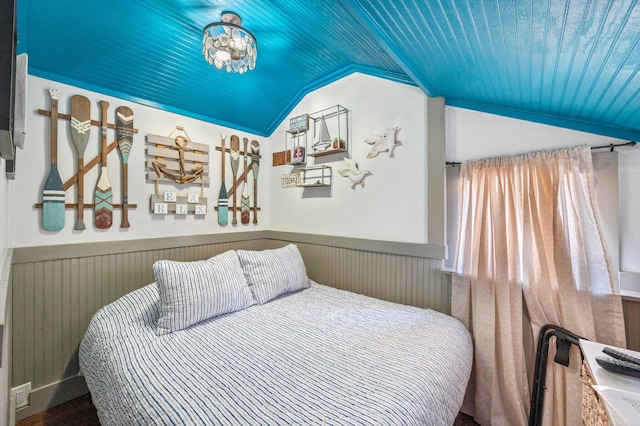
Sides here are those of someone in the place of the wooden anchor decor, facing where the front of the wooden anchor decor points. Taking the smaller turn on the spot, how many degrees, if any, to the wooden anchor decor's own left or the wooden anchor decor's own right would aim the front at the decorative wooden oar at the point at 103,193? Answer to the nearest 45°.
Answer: approximately 135° to the wooden anchor decor's own right

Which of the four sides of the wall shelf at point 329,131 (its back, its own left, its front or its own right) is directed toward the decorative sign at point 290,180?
right

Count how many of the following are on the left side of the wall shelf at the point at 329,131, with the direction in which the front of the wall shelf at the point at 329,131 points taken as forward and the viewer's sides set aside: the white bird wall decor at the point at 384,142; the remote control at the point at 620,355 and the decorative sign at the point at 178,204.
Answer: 2

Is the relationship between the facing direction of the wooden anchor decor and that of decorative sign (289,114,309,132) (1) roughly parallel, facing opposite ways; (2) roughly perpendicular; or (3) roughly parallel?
roughly perpendicular

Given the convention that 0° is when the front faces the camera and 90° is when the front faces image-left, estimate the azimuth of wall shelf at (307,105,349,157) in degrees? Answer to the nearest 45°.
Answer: approximately 45°

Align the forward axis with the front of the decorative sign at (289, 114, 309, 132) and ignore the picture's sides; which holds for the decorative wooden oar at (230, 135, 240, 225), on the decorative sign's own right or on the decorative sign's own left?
on the decorative sign's own right

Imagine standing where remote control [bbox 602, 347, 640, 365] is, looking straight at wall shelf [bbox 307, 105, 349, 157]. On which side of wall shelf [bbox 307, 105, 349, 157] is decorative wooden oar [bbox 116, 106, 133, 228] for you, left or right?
left

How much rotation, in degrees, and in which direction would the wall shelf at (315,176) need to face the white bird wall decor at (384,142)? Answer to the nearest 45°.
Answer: approximately 90° to its left

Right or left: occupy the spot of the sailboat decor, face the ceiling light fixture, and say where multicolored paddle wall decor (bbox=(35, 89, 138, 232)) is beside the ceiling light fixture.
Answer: right
